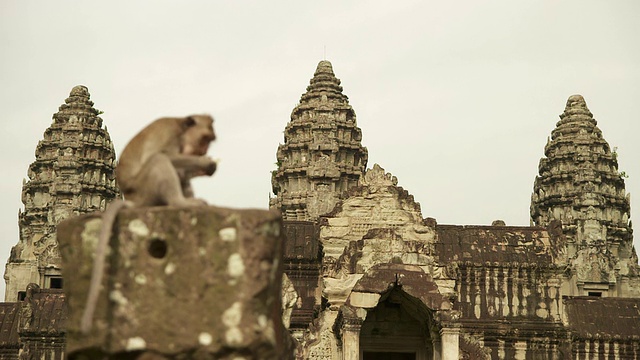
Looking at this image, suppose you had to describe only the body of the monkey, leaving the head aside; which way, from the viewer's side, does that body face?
to the viewer's right
